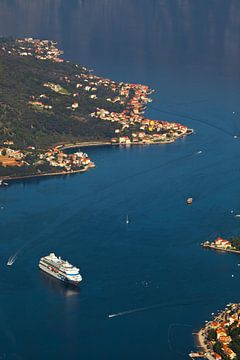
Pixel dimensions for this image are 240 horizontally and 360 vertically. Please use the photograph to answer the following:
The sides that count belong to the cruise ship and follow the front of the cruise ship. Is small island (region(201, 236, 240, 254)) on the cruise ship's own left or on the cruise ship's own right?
on the cruise ship's own left

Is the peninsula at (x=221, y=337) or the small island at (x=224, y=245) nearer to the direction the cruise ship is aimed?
the peninsula

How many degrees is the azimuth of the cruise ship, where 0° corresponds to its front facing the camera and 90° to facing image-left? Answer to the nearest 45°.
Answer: approximately 315°

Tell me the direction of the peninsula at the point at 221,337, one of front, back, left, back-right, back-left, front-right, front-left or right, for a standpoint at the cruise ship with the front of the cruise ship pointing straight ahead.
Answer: front
